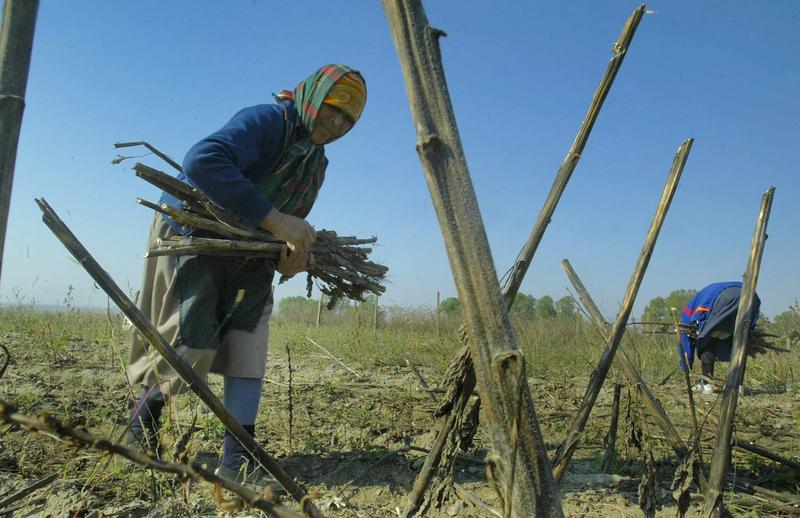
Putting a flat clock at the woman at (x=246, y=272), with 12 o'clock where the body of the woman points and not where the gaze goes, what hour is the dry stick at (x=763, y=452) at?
The dry stick is roughly at 11 o'clock from the woman.

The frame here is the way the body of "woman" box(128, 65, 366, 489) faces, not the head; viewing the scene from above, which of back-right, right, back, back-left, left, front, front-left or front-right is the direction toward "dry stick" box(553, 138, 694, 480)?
front

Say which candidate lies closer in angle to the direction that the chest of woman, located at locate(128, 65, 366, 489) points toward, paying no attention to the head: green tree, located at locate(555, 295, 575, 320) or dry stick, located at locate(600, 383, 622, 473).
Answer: the dry stick

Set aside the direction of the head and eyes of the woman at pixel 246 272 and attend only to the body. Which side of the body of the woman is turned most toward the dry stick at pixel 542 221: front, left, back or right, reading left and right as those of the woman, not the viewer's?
front

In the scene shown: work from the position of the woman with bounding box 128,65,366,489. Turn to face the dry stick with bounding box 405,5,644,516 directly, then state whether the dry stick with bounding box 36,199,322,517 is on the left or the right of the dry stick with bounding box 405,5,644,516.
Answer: right

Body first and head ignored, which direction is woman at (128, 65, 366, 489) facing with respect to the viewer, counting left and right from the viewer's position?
facing the viewer and to the right of the viewer

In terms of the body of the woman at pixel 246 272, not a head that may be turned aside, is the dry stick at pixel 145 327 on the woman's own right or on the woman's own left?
on the woman's own right

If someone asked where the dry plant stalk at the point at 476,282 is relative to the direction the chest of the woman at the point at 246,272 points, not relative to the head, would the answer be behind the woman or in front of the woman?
in front

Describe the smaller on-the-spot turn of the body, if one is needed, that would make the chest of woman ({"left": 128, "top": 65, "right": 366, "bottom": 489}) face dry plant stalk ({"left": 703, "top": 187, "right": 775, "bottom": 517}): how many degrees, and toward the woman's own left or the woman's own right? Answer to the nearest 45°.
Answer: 0° — they already face it

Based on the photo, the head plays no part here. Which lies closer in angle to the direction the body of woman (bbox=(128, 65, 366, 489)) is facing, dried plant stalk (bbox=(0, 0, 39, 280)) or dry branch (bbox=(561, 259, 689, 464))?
the dry branch

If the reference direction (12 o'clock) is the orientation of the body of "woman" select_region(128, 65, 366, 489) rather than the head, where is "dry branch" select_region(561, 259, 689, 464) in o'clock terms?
The dry branch is roughly at 12 o'clock from the woman.

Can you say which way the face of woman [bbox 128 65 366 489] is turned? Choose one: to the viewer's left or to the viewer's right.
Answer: to the viewer's right
